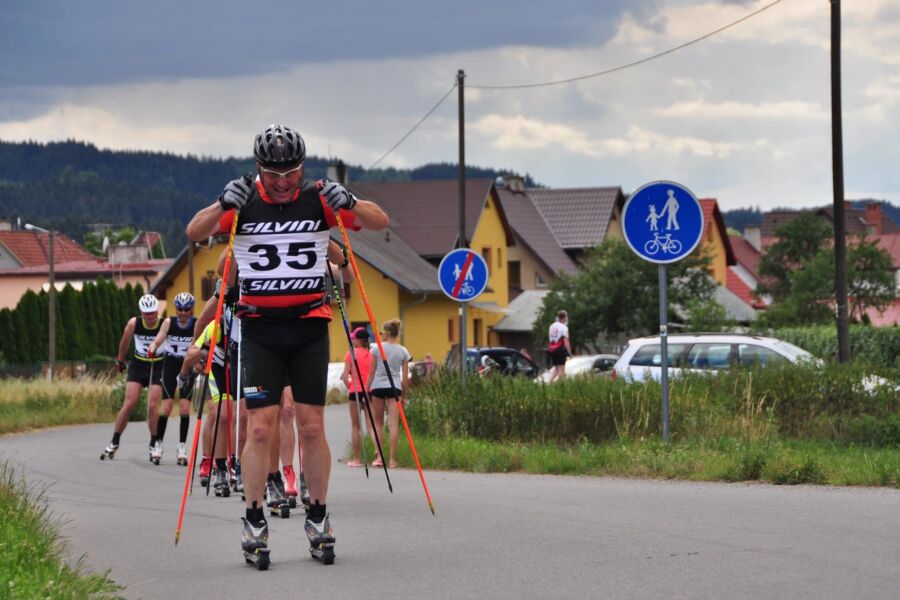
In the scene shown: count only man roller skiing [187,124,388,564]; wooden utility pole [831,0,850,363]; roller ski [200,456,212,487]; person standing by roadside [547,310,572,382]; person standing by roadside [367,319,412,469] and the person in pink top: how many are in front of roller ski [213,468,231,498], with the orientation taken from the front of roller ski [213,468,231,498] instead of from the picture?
1

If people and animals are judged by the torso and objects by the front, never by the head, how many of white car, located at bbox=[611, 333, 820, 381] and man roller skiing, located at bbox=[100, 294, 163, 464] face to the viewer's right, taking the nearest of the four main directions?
1

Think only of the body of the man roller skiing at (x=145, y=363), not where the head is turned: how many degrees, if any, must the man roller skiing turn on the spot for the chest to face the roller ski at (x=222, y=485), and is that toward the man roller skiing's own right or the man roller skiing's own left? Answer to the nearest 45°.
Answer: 0° — they already face it

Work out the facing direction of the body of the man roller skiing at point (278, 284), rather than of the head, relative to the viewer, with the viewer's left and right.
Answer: facing the viewer

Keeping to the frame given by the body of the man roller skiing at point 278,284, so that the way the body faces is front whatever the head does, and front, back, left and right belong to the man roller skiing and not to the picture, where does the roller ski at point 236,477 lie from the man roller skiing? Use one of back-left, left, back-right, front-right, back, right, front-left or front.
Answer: back

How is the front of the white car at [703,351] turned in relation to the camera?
facing to the right of the viewer

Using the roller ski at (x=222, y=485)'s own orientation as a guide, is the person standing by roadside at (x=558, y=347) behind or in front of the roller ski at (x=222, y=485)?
behind

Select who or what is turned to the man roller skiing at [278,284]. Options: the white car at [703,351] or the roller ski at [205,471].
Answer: the roller ski

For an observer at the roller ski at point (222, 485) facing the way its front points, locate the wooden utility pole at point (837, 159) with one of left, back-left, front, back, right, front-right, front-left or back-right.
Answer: back-left

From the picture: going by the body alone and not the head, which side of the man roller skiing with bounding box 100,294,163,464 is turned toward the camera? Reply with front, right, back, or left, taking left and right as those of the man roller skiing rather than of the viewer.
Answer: front

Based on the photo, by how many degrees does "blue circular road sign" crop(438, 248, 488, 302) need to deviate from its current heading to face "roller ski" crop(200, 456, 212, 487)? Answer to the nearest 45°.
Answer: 0° — it already faces it

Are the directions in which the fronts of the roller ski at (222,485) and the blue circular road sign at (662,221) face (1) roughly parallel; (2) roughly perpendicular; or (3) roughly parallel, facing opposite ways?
roughly parallel

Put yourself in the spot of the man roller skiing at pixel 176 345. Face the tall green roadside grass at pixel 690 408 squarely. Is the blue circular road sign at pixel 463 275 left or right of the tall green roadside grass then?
left
